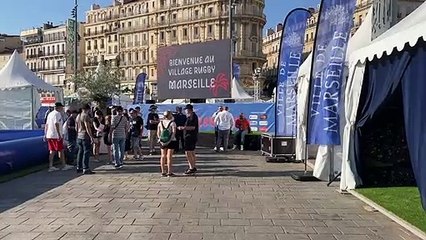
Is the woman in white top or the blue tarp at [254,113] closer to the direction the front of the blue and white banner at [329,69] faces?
the woman in white top

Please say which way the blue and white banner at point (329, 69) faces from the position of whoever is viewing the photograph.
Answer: facing the viewer
